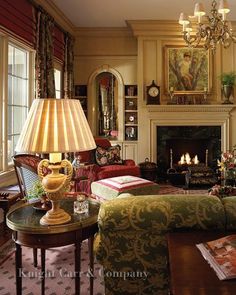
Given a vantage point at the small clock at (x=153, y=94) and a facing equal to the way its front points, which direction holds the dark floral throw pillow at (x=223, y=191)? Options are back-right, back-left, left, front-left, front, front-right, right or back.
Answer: front

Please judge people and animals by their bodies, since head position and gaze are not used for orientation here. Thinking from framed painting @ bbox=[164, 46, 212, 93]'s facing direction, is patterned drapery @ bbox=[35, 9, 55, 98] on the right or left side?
on its right

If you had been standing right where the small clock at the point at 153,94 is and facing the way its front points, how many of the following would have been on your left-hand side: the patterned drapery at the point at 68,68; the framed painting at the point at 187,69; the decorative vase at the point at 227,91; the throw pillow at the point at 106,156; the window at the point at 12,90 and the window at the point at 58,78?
2

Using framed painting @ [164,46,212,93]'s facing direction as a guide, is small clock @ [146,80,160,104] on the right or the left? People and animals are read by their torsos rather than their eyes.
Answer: on its right

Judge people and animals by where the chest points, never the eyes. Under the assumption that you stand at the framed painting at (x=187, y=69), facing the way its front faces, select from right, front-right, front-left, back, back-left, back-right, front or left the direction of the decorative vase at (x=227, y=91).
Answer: left

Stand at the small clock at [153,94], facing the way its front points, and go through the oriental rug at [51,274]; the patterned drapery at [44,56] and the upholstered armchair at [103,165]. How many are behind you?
0

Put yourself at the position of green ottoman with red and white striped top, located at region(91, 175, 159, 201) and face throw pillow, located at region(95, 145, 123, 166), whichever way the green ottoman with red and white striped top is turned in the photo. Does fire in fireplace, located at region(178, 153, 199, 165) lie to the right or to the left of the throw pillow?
right

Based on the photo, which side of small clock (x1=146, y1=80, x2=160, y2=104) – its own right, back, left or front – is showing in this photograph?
front

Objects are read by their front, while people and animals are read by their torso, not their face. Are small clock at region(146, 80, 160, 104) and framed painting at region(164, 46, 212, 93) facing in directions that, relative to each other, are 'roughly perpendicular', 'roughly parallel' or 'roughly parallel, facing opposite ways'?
roughly parallel

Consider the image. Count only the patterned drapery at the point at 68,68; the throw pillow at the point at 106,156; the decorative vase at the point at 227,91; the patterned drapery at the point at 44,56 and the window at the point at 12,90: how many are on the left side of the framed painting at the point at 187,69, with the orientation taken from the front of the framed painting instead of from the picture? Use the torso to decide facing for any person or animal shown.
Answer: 1

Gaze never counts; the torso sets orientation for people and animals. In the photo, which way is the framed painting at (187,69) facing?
toward the camera

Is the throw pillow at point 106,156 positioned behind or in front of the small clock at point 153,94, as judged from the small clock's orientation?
in front

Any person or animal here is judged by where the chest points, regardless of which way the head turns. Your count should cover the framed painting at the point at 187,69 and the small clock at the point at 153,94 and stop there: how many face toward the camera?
2

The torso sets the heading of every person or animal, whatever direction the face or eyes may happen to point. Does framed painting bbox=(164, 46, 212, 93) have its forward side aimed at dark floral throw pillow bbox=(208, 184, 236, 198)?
yes

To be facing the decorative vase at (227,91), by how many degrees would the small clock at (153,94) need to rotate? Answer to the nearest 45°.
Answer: approximately 90° to its left
